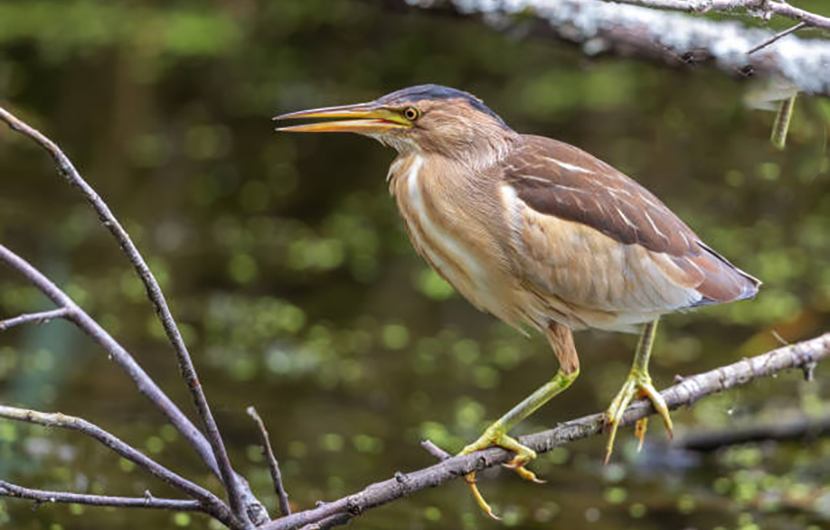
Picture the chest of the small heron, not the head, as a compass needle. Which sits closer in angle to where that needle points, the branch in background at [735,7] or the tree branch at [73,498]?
the tree branch

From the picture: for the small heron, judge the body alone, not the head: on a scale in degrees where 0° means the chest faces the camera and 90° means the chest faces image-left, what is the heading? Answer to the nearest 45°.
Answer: approximately 90°

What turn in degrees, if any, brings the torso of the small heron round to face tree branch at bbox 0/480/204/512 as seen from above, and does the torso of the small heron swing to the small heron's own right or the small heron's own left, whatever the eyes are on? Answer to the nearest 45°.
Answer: approximately 45° to the small heron's own left

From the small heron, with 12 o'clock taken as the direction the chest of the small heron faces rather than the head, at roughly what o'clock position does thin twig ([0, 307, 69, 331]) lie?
The thin twig is roughly at 11 o'clock from the small heron.

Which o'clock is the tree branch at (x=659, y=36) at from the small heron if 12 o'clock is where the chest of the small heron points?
The tree branch is roughly at 4 o'clock from the small heron.

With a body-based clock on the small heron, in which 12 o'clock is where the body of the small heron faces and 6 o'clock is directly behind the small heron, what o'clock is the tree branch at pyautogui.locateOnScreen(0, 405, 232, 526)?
The tree branch is roughly at 11 o'clock from the small heron.
